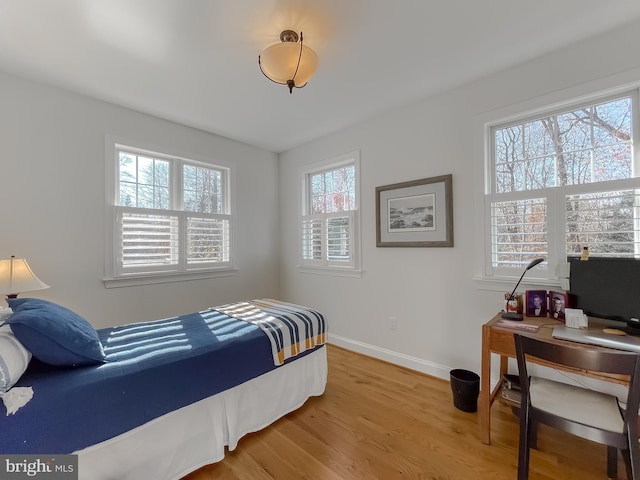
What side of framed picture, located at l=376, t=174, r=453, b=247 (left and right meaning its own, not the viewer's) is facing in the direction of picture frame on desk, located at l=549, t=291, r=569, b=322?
left

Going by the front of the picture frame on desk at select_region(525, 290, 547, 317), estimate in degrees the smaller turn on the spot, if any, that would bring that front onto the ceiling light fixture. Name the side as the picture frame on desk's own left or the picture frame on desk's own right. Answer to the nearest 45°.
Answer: approximately 45° to the picture frame on desk's own right

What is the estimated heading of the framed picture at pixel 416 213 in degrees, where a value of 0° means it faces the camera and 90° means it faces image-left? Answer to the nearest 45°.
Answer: approximately 45°

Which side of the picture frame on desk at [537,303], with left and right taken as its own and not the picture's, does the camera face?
front

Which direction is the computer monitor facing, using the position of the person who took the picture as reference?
facing the viewer

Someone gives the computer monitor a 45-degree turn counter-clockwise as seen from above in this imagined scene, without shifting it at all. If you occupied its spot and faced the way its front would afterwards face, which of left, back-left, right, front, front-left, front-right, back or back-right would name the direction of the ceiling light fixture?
right

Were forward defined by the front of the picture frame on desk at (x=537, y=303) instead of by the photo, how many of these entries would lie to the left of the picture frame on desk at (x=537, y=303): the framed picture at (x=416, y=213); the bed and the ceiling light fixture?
0

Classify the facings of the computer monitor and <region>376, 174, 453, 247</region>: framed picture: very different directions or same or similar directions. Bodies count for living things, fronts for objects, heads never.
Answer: same or similar directions

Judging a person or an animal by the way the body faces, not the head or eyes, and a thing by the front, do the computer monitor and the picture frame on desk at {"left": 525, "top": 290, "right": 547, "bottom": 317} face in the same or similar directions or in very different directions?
same or similar directions

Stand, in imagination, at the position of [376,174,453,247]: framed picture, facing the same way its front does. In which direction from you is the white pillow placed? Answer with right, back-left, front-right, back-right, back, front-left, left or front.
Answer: front

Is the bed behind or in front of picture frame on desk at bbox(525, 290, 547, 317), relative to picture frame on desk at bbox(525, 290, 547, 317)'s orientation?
in front
